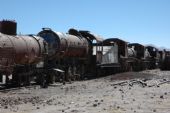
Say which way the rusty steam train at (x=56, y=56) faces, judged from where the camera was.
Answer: facing the viewer and to the left of the viewer
